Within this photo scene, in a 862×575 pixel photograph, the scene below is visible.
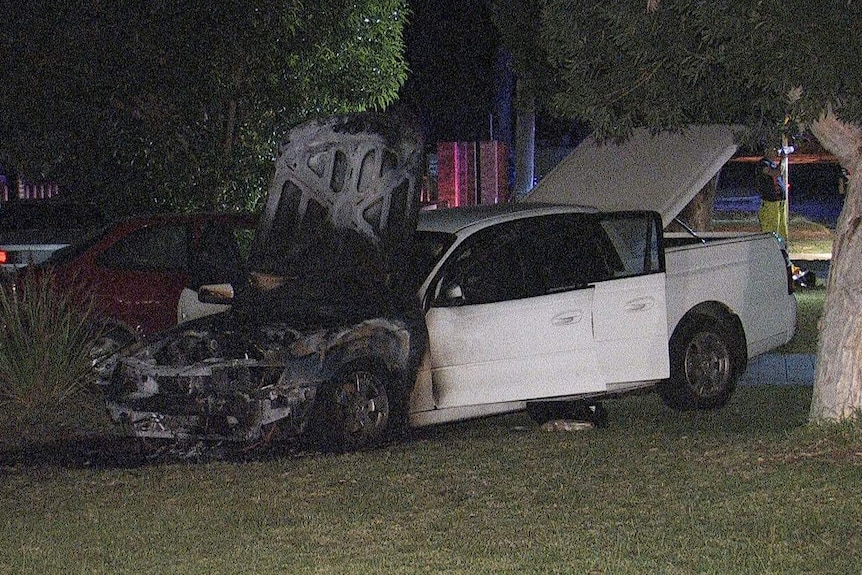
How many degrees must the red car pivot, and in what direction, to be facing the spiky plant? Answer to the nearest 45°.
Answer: approximately 135° to its right
